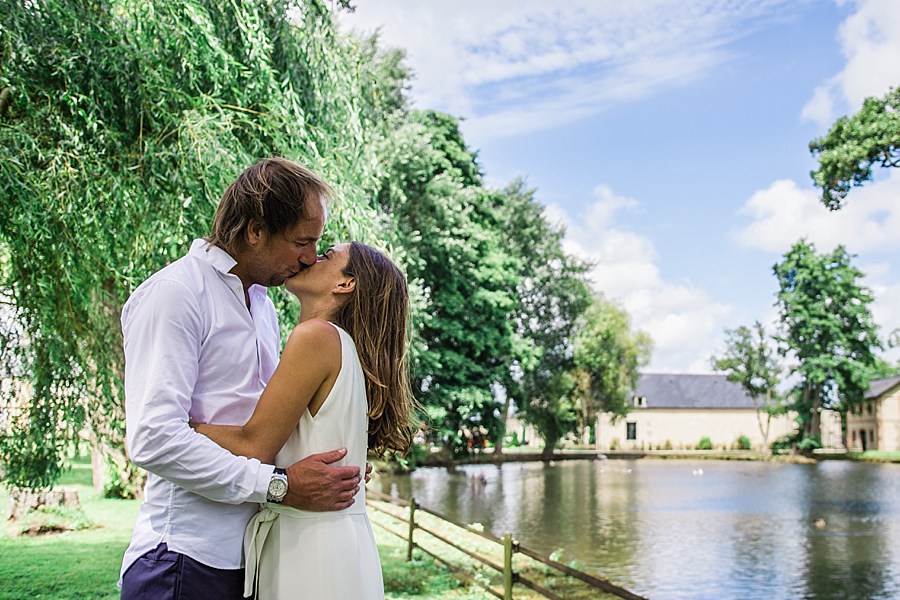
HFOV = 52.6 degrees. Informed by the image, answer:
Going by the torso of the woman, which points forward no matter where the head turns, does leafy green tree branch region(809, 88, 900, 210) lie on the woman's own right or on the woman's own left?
on the woman's own right

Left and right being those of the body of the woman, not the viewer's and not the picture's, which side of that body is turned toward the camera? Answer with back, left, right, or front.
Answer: left

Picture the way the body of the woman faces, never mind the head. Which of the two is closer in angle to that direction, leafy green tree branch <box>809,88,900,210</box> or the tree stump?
the tree stump

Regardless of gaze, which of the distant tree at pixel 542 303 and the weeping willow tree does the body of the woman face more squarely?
the weeping willow tree

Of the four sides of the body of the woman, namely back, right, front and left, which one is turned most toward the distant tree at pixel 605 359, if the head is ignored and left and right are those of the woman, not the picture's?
right

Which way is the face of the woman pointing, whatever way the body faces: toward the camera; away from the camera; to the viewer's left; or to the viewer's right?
to the viewer's left

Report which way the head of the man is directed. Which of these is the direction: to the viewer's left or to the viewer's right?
to the viewer's right
